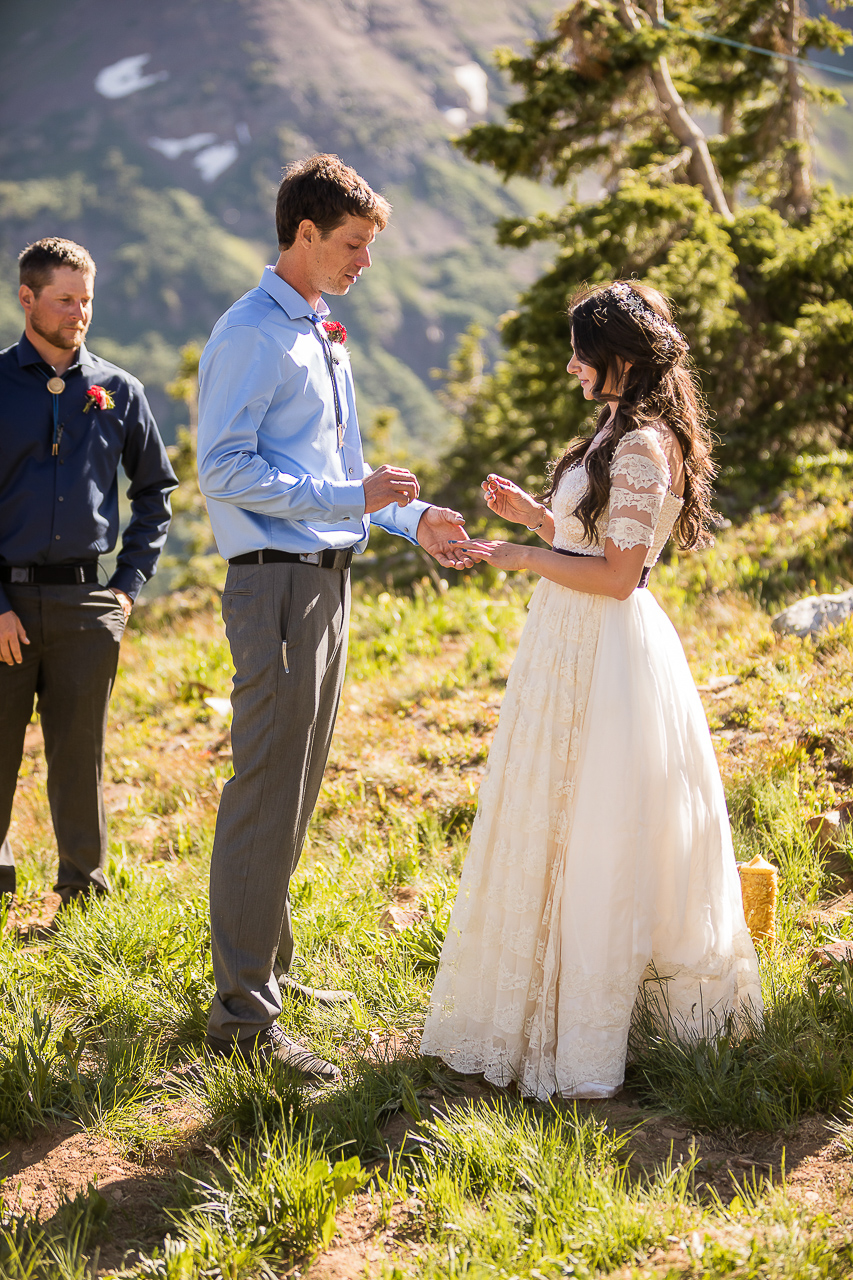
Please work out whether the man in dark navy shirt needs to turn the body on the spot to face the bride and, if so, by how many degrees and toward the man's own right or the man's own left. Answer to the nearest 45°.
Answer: approximately 45° to the man's own left

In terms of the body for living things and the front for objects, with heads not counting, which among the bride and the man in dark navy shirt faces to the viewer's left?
the bride

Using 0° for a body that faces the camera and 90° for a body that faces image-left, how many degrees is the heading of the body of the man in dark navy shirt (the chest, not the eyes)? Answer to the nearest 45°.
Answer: approximately 0°

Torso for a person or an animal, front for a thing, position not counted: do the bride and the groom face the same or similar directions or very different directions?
very different directions

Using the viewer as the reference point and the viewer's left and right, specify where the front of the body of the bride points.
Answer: facing to the left of the viewer

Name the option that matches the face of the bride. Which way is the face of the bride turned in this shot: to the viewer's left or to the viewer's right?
to the viewer's left

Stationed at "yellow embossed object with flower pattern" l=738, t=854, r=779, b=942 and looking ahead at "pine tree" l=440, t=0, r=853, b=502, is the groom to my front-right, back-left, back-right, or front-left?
back-left

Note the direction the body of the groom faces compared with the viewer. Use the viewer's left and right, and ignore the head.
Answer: facing to the right of the viewer
